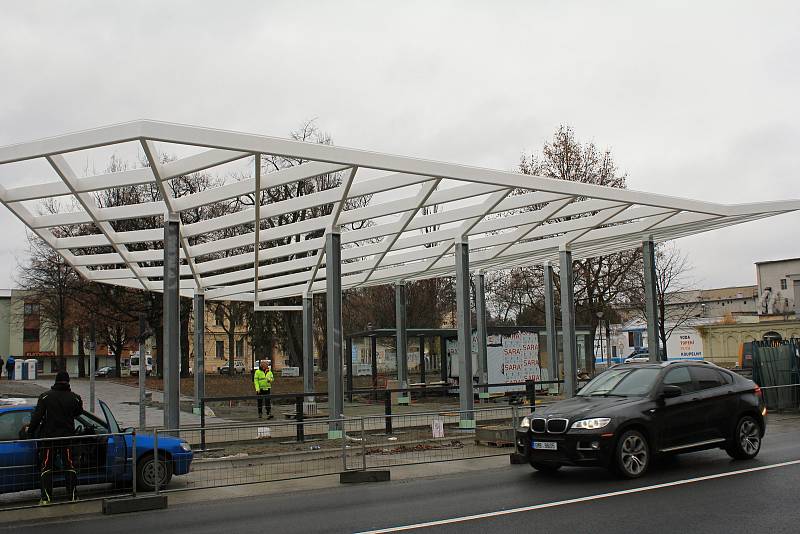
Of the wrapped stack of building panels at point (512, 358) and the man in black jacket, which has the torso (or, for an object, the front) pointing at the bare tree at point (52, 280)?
the man in black jacket

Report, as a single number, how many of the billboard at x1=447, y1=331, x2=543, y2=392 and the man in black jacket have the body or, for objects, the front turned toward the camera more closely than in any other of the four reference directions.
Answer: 1

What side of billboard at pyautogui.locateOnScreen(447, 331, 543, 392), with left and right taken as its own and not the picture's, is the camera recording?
front

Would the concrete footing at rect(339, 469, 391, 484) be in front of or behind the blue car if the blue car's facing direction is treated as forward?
in front

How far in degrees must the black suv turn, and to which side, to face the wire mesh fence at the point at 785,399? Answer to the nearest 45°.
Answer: approximately 135° to its right

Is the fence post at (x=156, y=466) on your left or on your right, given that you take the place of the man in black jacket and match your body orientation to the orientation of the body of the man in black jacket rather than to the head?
on your right

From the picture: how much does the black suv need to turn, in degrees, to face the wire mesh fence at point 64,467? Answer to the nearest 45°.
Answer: approximately 45° to its right

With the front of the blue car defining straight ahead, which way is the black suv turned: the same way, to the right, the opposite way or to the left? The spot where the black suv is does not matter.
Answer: the opposite way

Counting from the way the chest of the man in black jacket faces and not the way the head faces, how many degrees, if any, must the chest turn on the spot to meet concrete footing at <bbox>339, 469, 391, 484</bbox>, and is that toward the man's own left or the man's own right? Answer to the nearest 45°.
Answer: approximately 90° to the man's own right

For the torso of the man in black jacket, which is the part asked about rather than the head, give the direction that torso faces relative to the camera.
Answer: away from the camera

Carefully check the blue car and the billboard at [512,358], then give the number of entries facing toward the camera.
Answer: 1

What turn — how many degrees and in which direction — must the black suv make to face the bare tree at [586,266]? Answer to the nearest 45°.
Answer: approximately 135° to its right

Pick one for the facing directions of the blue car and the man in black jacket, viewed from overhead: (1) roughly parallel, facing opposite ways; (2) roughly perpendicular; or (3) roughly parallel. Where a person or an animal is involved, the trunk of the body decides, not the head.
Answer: roughly perpendicular

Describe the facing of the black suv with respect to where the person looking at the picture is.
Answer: facing the viewer and to the left of the viewer

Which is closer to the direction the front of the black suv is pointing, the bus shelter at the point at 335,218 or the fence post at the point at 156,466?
the fence post
